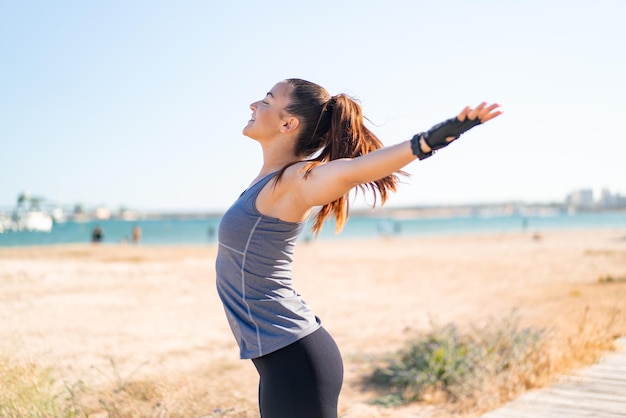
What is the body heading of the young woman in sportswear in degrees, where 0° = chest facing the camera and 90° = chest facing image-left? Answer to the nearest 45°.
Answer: approximately 90°

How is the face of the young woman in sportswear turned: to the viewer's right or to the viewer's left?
to the viewer's left

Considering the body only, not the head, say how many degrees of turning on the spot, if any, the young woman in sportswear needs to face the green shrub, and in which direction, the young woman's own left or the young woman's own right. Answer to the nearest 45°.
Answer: approximately 90° to the young woman's own right
